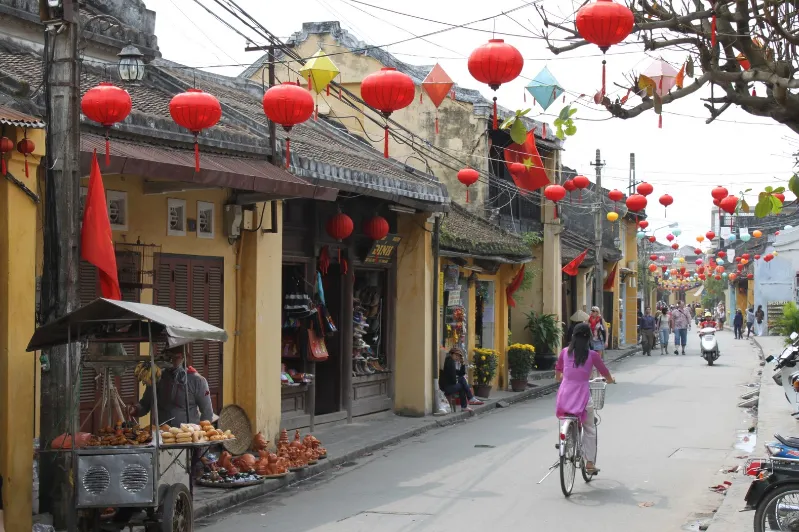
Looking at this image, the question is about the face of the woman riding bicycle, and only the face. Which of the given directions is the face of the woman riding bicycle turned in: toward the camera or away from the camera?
away from the camera

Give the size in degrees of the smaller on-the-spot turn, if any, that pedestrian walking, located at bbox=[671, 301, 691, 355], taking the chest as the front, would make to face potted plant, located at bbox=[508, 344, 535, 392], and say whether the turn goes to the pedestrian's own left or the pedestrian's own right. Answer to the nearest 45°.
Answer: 0° — they already face it

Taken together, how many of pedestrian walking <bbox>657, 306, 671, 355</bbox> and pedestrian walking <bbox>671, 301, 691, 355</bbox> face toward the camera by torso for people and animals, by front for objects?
2

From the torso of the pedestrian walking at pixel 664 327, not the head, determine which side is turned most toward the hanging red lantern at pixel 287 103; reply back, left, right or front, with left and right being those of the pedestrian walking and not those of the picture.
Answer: front

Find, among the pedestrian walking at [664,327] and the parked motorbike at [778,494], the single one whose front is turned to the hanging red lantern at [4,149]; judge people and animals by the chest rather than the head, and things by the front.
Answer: the pedestrian walking

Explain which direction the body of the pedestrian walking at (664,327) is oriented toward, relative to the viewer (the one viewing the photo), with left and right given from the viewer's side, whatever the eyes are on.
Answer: facing the viewer

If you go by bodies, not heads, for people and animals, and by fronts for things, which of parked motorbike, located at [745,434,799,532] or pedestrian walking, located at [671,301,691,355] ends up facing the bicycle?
the pedestrian walking

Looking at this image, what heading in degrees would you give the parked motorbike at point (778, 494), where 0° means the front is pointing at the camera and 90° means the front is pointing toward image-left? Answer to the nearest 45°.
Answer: approximately 270°

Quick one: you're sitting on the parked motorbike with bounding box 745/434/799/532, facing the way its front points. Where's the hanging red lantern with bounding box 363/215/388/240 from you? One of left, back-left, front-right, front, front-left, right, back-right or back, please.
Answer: back-left

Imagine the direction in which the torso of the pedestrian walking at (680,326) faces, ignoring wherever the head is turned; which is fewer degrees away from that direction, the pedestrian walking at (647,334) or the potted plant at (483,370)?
the potted plant

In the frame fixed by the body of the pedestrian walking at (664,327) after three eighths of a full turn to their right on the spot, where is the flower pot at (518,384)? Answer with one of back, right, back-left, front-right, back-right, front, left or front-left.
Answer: back-left

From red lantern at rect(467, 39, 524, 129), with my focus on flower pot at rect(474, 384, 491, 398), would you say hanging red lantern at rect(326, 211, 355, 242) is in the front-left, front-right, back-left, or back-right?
front-left

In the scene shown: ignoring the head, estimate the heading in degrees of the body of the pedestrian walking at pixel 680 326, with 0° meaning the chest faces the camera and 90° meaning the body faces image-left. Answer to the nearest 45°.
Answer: approximately 0°

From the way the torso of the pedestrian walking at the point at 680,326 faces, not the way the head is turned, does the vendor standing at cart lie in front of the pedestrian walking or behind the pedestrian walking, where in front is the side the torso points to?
in front

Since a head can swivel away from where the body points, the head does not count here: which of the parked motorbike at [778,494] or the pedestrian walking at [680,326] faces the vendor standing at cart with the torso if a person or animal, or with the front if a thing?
the pedestrian walking
